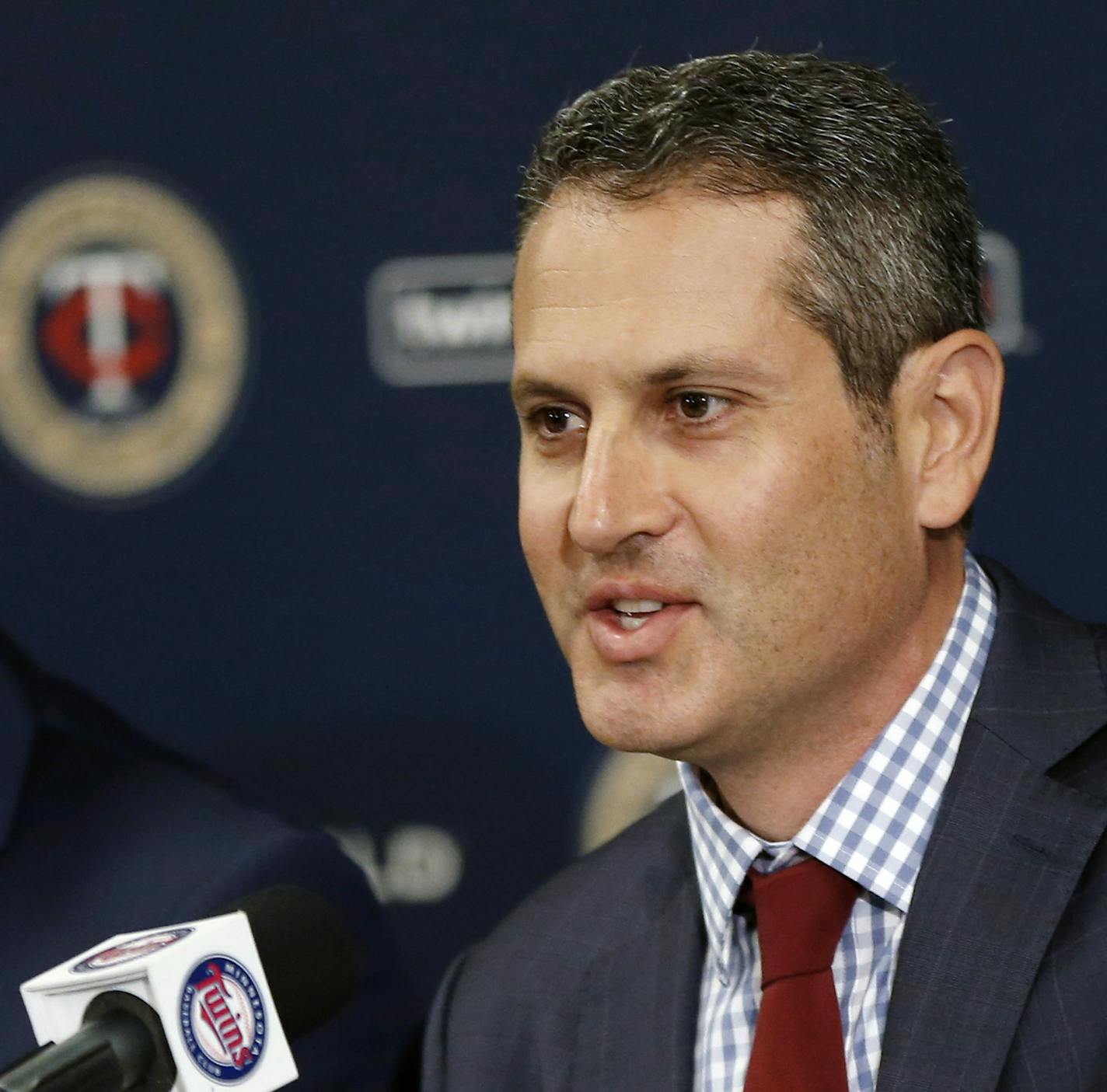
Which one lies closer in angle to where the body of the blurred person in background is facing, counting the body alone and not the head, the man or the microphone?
the microphone

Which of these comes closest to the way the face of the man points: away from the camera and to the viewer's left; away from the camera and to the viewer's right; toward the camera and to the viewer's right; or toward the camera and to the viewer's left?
toward the camera and to the viewer's left

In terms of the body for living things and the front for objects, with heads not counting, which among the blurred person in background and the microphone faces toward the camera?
the blurred person in background

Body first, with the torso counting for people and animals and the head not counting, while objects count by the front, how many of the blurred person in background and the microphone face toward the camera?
1

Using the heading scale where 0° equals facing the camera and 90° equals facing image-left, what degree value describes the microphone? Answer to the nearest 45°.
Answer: approximately 225°

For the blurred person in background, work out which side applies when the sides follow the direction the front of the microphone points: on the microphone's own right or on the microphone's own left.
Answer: on the microphone's own left

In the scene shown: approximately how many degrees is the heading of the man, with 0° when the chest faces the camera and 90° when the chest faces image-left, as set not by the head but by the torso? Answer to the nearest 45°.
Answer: approximately 45°

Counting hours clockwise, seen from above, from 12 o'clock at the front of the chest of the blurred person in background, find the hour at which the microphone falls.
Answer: The microphone is roughly at 12 o'clock from the blurred person in background.

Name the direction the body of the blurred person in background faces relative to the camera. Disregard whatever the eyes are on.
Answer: toward the camera

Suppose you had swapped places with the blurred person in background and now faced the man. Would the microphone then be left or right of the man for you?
right

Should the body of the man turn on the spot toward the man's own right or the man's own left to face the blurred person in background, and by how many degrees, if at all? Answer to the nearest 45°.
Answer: approximately 90° to the man's own right
